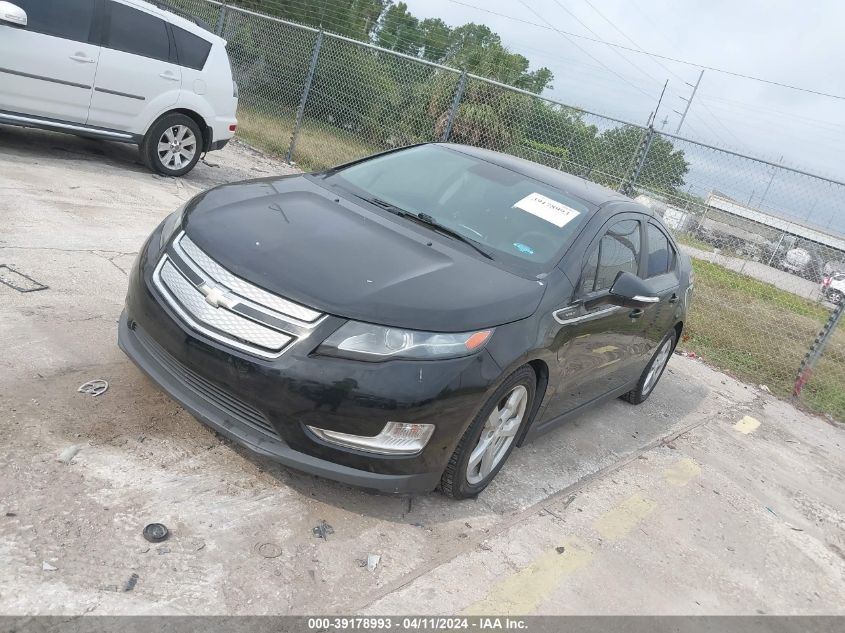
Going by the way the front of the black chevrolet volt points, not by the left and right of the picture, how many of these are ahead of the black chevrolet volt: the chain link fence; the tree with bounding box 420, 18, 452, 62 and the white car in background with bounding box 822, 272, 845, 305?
0

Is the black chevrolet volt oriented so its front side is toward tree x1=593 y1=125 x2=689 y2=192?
no

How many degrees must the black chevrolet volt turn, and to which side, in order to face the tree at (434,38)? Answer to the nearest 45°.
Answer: approximately 135° to its right

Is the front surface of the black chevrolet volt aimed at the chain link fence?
no

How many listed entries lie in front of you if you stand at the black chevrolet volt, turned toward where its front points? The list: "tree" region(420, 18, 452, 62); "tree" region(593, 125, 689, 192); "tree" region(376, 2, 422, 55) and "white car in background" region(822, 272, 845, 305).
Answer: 0

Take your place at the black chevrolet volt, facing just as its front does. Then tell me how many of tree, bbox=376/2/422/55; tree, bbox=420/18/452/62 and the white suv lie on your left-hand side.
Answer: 0

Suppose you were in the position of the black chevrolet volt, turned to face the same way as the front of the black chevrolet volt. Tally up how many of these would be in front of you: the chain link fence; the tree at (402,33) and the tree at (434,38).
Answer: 0

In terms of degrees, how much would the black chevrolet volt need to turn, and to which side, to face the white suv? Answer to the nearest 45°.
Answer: approximately 90° to its right

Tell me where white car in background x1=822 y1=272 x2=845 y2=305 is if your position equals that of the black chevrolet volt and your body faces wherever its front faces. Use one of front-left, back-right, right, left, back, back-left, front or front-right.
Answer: back

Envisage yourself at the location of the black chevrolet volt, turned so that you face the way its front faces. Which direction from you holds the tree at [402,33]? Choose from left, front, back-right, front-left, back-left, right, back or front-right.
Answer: back-right

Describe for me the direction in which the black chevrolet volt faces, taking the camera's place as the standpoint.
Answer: facing the viewer and to the left of the viewer
